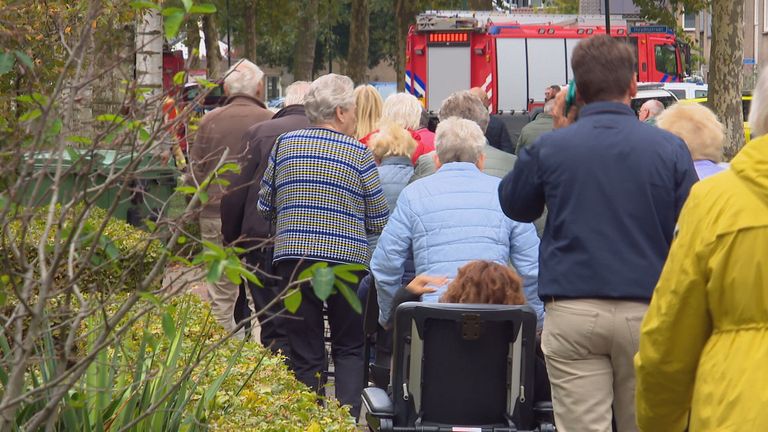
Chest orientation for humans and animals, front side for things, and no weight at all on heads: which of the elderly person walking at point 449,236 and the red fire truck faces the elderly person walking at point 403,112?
the elderly person walking at point 449,236

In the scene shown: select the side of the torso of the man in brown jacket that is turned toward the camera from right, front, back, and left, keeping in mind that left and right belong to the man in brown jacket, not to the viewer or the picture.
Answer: back

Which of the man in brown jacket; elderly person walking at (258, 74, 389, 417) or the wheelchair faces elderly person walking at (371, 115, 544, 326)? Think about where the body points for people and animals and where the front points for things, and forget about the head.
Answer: the wheelchair

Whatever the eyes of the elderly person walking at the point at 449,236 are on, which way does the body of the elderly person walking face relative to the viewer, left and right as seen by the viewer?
facing away from the viewer

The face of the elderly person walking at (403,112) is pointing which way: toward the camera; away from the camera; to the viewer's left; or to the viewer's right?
away from the camera

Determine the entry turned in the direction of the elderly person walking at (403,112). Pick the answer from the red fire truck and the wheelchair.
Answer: the wheelchair

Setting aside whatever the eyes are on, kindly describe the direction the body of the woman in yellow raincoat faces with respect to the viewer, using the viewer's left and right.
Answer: facing away from the viewer

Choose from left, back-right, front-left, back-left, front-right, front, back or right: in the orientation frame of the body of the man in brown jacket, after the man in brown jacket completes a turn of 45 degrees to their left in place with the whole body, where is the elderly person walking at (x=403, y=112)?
back-right

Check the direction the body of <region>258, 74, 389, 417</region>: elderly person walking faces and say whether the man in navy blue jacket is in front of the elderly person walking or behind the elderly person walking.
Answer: behind

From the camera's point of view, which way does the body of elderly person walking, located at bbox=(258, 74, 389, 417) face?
away from the camera

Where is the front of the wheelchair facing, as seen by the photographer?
facing away from the viewer

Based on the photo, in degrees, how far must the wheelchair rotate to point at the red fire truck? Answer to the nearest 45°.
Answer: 0° — it already faces it

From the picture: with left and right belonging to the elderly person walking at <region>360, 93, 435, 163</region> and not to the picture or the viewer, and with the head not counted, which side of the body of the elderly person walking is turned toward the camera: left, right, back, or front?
back

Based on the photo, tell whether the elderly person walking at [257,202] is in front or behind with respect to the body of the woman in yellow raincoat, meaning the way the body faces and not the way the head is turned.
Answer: in front

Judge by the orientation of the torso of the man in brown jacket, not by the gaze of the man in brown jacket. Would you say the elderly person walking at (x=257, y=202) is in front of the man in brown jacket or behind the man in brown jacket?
behind

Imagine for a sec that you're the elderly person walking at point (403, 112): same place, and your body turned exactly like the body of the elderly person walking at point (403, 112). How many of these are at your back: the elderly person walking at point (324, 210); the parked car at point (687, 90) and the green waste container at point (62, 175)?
1

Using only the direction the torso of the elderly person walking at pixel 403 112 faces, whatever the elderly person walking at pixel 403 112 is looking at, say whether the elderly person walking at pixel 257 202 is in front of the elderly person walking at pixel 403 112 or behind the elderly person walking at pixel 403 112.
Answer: behind
